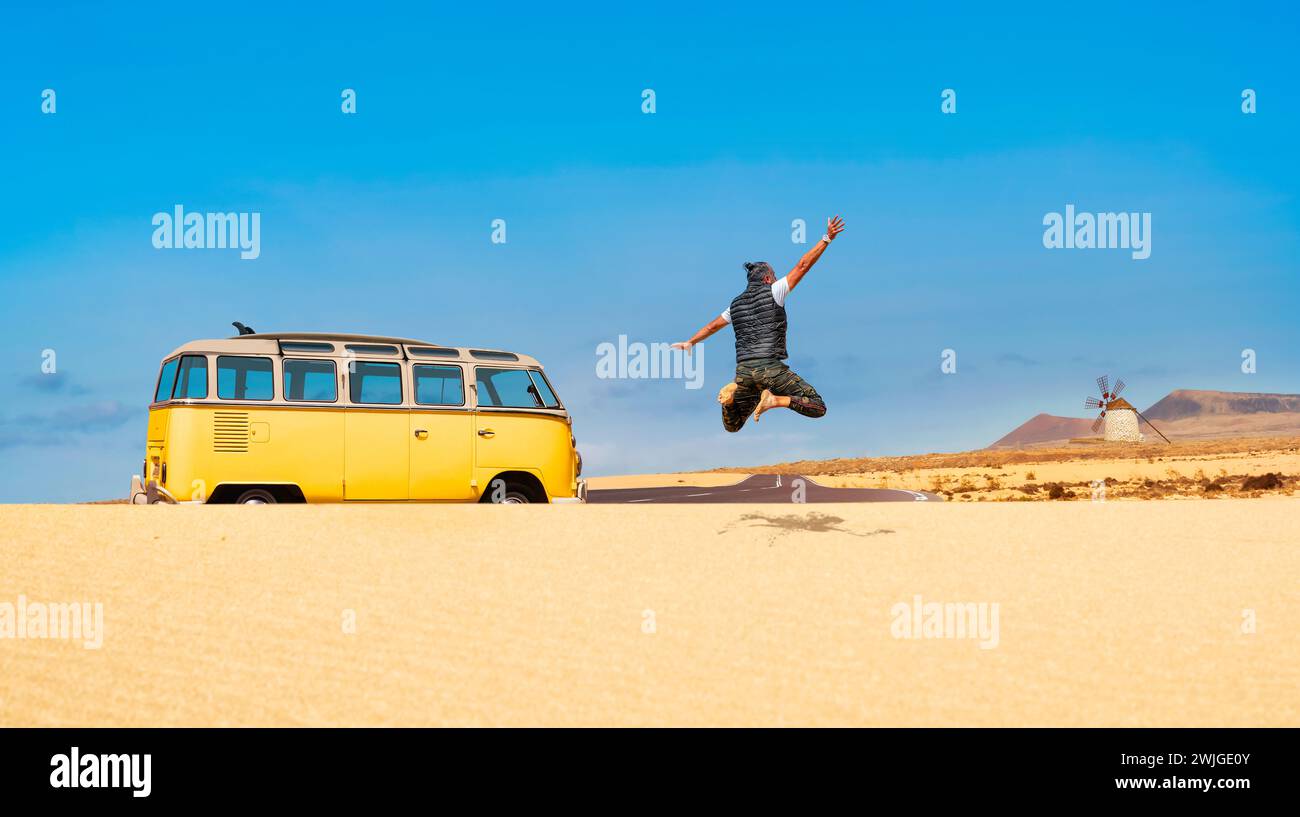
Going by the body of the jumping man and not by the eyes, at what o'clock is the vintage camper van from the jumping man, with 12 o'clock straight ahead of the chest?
The vintage camper van is roughly at 9 o'clock from the jumping man.

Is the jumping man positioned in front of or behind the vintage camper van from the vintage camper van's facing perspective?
in front

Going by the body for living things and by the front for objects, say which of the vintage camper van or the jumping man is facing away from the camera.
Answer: the jumping man

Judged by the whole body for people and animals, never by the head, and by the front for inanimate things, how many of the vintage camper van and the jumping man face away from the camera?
1

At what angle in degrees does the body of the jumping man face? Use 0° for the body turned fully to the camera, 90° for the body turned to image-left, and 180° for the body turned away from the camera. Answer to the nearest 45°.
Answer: approximately 180°

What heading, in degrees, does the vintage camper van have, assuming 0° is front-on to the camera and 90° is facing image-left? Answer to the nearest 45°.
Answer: approximately 270°

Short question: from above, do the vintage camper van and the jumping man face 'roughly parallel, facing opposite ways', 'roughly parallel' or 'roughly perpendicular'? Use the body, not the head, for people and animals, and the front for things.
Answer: roughly perpendicular
